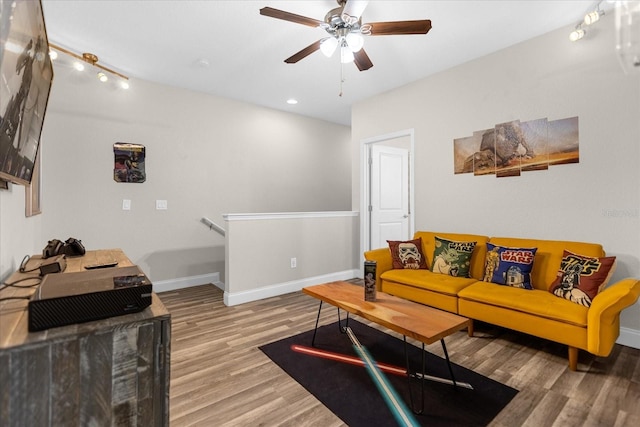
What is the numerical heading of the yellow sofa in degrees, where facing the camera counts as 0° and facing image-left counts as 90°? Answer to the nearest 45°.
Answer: approximately 45°

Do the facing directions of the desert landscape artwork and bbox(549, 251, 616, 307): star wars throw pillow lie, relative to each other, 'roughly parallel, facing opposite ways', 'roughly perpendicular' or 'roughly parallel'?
roughly parallel

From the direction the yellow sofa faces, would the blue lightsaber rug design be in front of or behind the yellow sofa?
in front

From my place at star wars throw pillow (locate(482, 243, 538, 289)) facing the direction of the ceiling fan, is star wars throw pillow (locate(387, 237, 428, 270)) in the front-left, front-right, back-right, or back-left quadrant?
front-right

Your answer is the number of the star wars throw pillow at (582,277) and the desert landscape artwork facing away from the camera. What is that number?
0

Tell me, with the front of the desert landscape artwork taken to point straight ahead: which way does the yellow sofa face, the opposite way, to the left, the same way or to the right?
the same way

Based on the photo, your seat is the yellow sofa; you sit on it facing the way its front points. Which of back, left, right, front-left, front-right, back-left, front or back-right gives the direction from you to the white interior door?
right

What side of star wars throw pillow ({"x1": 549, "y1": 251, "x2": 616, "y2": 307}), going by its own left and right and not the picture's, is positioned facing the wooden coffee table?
front

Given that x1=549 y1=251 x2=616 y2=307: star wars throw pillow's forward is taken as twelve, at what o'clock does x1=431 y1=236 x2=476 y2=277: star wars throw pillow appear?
x1=431 y1=236 x2=476 y2=277: star wars throw pillow is roughly at 2 o'clock from x1=549 y1=251 x2=616 y2=307: star wars throw pillow.

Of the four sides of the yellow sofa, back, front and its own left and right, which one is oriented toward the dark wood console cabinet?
front

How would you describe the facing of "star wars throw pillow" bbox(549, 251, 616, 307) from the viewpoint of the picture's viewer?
facing the viewer and to the left of the viewer

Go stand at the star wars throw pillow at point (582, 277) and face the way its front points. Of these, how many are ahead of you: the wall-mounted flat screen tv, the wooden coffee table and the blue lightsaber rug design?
3
